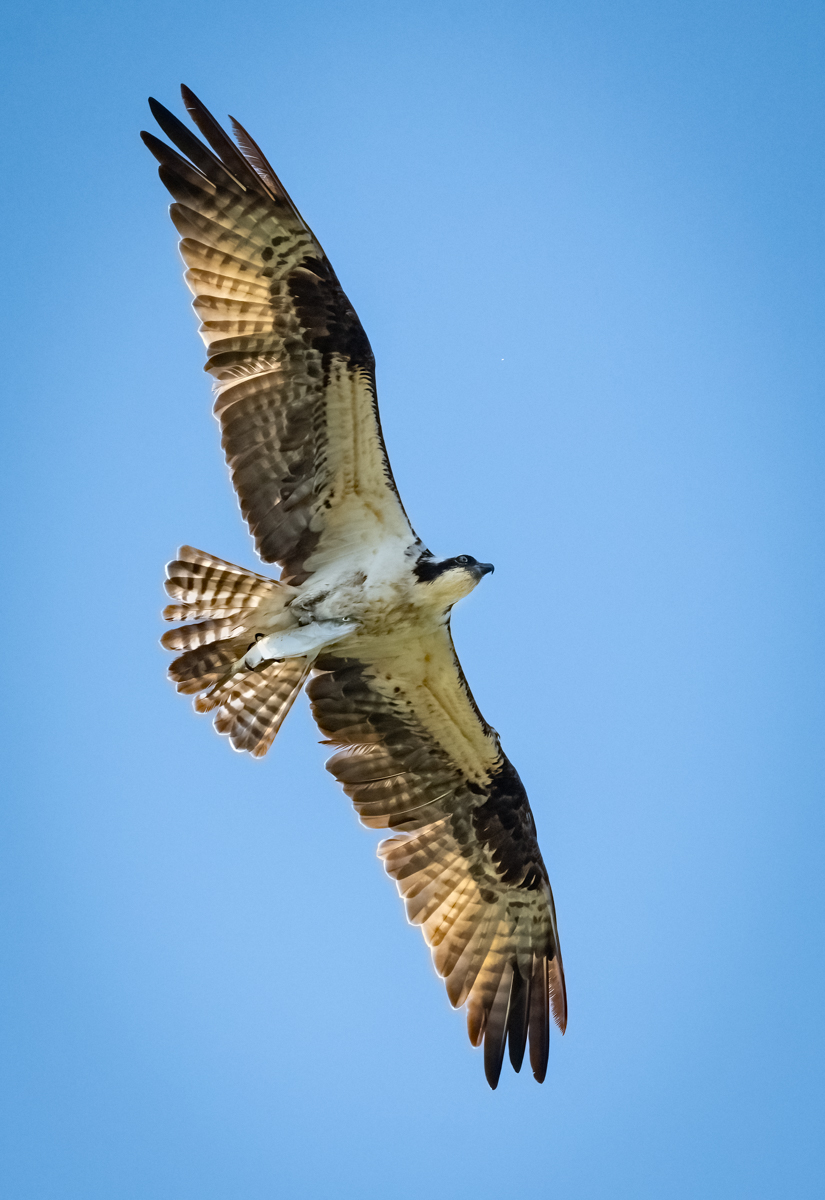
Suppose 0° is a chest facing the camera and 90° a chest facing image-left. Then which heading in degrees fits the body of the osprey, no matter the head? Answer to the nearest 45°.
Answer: approximately 270°
